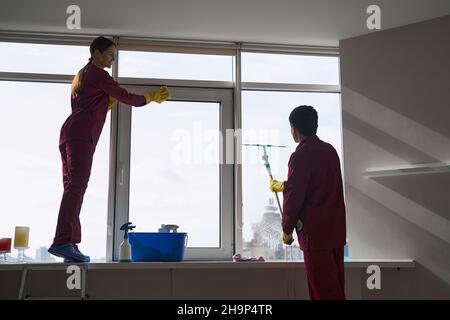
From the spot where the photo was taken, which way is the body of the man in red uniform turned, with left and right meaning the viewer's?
facing away from the viewer and to the left of the viewer

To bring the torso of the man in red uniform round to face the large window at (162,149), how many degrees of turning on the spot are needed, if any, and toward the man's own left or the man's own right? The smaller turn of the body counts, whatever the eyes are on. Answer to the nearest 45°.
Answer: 0° — they already face it

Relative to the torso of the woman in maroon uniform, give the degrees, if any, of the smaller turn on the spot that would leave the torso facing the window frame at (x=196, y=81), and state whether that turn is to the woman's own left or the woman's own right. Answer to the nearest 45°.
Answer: approximately 45° to the woman's own left

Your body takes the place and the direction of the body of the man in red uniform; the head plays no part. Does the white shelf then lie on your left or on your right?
on your right

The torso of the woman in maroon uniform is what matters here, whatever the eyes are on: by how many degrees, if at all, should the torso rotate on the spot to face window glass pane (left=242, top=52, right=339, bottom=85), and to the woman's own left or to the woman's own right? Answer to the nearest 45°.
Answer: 0° — they already face it

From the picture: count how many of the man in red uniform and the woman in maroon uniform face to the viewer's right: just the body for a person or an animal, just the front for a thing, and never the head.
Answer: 1

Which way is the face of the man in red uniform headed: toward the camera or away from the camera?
away from the camera

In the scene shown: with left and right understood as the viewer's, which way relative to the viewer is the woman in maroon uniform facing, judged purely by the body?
facing to the right of the viewer

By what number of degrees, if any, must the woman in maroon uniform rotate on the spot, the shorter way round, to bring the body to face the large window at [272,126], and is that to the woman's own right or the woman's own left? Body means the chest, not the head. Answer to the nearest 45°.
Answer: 0° — they already face it
